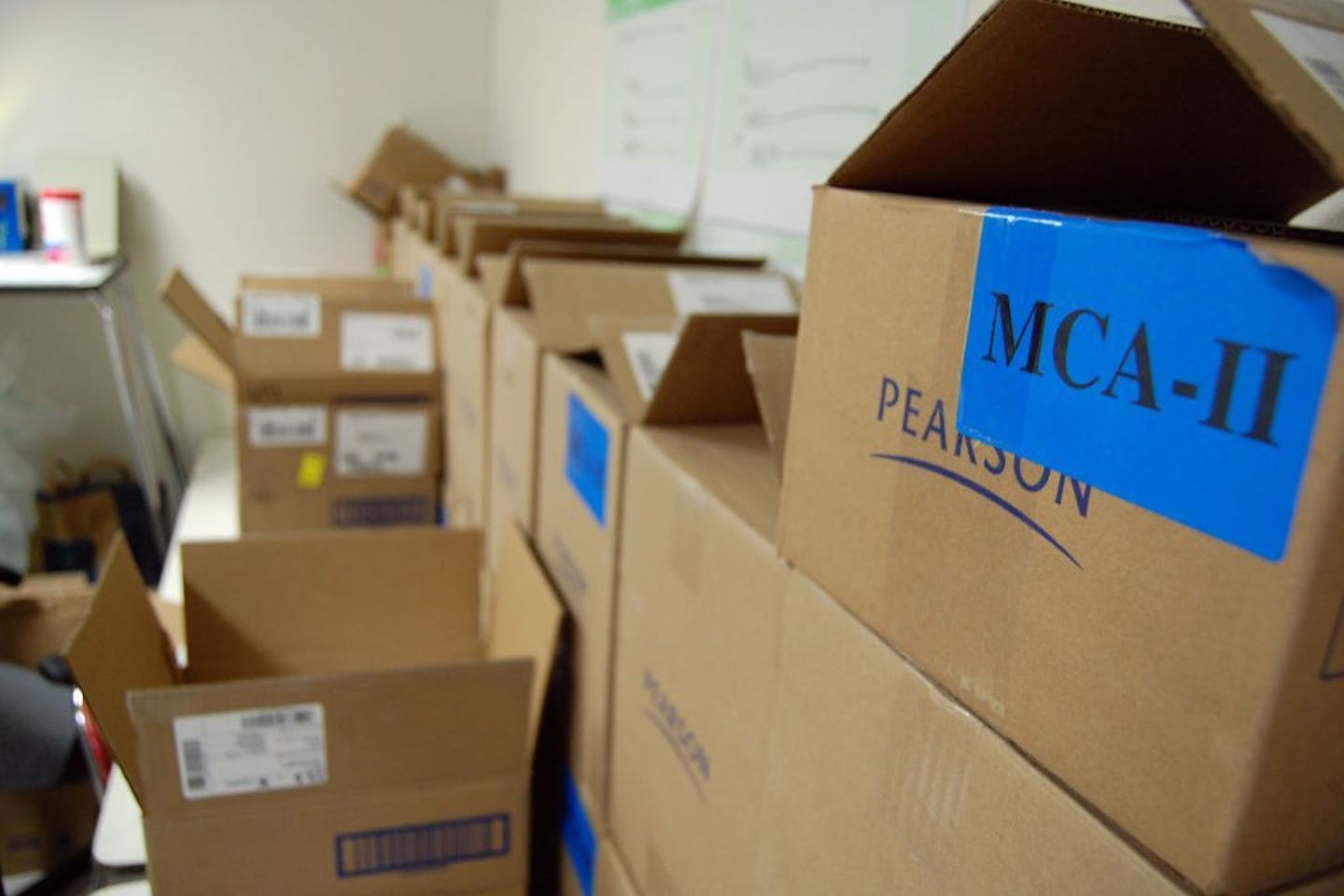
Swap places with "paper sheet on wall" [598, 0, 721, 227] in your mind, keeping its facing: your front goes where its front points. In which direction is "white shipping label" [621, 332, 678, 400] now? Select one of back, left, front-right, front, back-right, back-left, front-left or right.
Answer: front-left

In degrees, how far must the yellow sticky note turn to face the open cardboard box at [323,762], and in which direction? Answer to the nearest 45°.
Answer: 0° — it already faces it

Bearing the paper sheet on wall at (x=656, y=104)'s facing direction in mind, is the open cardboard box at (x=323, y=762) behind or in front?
in front

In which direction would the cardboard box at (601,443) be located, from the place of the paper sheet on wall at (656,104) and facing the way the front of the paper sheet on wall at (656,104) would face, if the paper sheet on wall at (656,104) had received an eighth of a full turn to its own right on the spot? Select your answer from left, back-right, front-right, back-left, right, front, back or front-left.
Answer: left

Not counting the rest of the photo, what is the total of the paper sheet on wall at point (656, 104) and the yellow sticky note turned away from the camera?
0

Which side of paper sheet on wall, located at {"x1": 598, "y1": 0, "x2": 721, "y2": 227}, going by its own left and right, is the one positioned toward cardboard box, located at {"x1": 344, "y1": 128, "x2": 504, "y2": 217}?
right

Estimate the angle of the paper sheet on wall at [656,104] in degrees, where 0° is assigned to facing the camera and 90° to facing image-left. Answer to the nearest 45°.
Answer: approximately 45°

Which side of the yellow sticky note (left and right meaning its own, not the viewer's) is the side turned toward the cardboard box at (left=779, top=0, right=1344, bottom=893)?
front

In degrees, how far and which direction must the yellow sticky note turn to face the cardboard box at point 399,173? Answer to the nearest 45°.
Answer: approximately 180°
